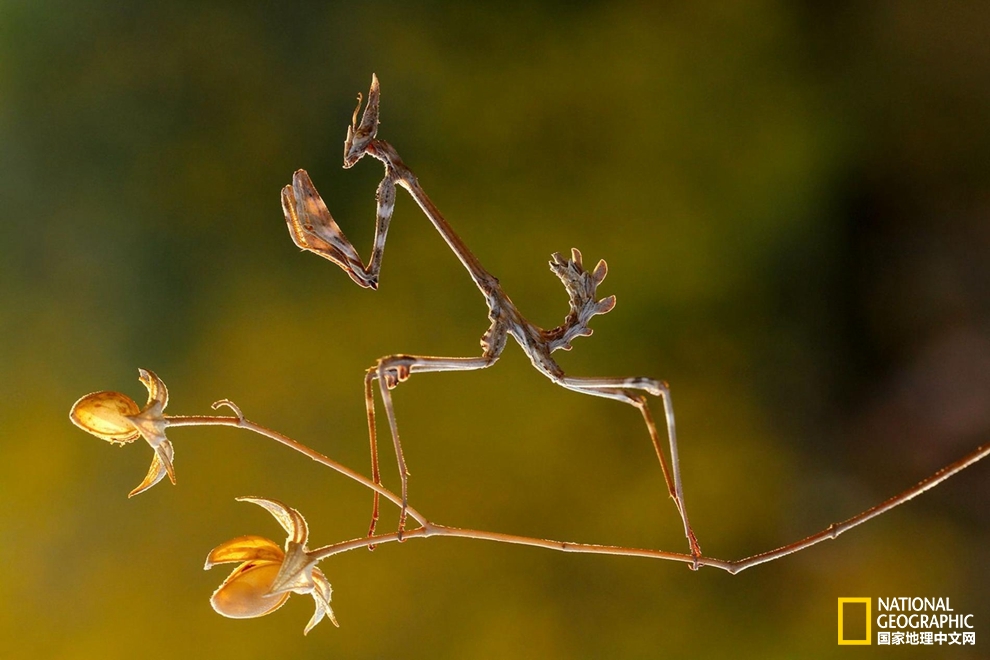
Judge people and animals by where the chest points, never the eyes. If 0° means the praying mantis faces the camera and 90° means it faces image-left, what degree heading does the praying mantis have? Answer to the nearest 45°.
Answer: approximately 90°
